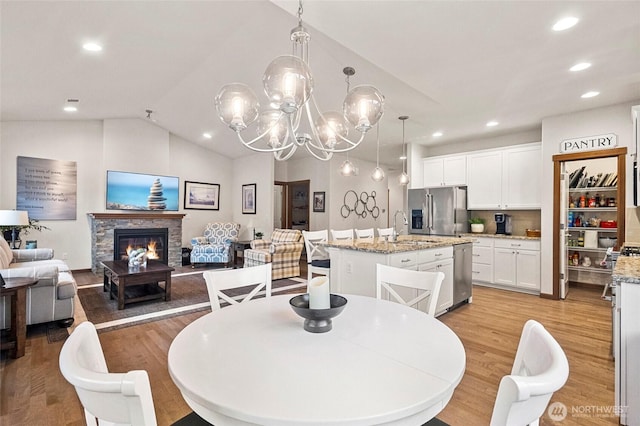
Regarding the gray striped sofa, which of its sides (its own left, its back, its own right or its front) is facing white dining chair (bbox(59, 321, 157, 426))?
right

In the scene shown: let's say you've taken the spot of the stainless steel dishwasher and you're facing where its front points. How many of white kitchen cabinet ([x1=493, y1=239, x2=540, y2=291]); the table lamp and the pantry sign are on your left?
2

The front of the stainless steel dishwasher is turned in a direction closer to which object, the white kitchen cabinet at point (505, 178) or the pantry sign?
the pantry sign

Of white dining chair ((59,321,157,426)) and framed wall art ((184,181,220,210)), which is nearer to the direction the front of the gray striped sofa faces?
the framed wall art

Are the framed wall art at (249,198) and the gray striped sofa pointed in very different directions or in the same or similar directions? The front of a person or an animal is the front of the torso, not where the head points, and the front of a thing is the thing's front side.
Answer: very different directions

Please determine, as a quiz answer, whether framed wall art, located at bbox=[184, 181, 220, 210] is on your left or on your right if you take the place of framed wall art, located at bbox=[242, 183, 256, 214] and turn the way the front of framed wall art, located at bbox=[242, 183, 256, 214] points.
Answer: on your right

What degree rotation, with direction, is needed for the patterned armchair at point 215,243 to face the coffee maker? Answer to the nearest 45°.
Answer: approximately 90° to its left

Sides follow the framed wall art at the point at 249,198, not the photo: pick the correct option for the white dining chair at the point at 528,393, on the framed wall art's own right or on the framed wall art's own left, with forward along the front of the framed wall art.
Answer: on the framed wall art's own left

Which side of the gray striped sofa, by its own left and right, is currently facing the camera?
right

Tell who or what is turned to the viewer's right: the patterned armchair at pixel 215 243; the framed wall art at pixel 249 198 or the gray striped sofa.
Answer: the gray striped sofa

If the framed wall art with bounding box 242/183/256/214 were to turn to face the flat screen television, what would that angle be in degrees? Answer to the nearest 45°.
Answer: approximately 45° to its right

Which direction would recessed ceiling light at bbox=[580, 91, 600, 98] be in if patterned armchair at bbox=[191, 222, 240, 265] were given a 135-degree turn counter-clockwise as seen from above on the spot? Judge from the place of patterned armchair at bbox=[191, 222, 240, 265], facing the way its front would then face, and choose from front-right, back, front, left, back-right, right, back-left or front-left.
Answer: front-right

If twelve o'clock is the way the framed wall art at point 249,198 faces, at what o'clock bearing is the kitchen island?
The kitchen island is roughly at 10 o'clock from the framed wall art.
